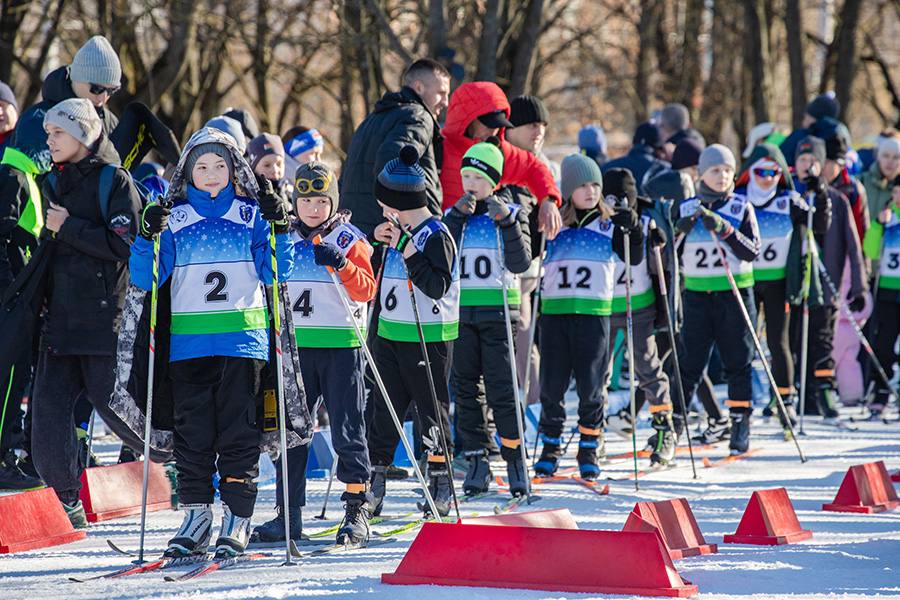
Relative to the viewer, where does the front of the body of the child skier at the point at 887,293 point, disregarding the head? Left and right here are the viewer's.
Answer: facing the viewer

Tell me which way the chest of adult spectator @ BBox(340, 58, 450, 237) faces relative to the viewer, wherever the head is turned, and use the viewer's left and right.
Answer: facing to the right of the viewer

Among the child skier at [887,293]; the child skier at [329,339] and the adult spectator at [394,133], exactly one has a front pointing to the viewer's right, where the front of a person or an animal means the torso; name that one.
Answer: the adult spectator

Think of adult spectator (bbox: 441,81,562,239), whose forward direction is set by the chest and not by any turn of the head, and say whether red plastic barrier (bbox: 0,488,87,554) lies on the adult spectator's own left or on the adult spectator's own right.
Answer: on the adult spectator's own right

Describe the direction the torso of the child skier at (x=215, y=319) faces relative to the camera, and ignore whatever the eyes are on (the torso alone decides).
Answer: toward the camera

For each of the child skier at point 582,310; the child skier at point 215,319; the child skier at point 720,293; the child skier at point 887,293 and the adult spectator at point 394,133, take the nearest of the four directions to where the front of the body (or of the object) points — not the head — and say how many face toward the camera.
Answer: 4

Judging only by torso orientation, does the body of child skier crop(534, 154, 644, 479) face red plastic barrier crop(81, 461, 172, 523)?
no

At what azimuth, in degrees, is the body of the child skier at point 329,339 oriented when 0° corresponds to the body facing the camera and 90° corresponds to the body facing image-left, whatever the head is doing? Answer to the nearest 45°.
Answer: approximately 45°

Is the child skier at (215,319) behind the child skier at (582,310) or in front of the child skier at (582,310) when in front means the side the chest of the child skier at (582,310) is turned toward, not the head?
in front

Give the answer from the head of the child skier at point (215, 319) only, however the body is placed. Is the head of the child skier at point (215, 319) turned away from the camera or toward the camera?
toward the camera

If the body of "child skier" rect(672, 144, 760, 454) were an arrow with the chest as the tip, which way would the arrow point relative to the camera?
toward the camera

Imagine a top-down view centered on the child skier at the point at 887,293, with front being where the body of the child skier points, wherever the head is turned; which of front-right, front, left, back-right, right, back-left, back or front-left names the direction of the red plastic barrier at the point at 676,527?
front

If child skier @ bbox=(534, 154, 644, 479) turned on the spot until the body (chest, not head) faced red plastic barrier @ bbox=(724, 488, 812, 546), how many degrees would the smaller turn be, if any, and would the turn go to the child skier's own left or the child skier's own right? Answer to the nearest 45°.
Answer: approximately 45° to the child skier's own left

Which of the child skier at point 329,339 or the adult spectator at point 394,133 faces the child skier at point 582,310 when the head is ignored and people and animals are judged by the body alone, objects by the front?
the adult spectator

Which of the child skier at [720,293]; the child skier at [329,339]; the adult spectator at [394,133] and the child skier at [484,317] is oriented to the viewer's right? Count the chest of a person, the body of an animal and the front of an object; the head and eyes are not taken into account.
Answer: the adult spectator

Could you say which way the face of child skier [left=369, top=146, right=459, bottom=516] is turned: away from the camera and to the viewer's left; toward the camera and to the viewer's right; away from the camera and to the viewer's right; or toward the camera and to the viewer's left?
toward the camera and to the viewer's left

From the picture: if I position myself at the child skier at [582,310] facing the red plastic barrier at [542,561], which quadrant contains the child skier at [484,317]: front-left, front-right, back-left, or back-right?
front-right

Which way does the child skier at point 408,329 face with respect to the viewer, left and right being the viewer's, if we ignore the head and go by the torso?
facing the viewer and to the left of the viewer

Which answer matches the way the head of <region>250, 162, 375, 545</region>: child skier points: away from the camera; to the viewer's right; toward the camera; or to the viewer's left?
toward the camera
